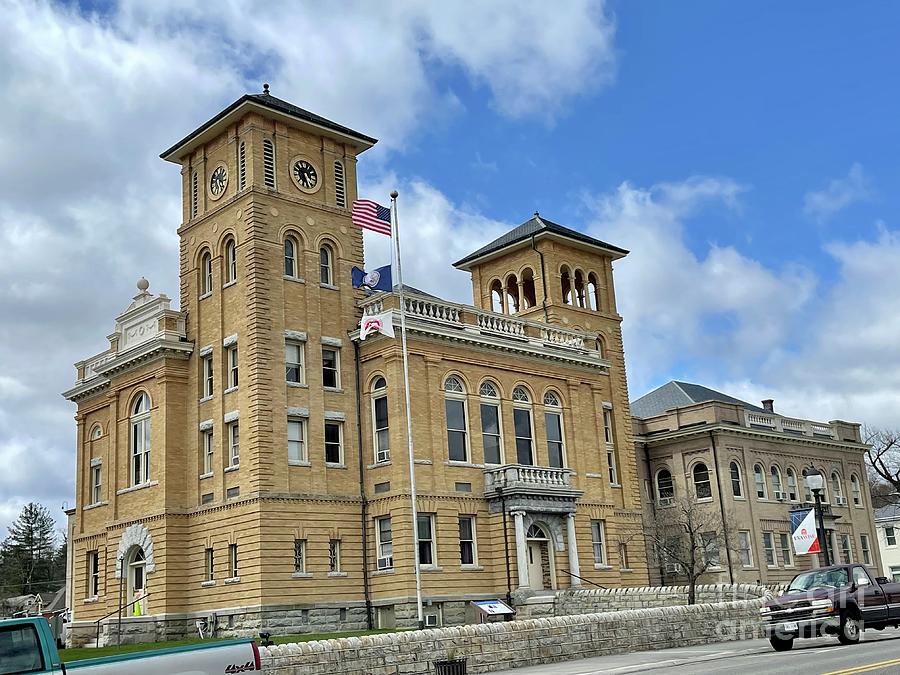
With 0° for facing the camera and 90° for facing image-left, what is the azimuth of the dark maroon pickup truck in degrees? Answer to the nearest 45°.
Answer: approximately 45°

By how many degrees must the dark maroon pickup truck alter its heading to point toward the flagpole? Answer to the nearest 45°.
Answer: approximately 90° to its right

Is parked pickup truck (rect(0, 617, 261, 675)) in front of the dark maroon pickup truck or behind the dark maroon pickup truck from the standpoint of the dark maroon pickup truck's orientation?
in front

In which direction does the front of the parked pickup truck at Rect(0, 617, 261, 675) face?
to the viewer's left

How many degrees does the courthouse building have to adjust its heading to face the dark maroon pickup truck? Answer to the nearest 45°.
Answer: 0° — it already faces it

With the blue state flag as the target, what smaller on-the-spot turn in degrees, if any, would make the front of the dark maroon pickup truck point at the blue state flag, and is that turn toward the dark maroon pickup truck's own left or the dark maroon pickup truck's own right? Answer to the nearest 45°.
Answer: approximately 90° to the dark maroon pickup truck's own right

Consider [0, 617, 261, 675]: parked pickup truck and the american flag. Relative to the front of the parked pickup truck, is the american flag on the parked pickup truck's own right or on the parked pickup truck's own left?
on the parked pickup truck's own right

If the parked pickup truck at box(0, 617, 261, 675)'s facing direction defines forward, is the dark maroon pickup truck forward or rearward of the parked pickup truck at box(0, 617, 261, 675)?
rearward
